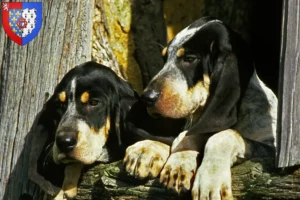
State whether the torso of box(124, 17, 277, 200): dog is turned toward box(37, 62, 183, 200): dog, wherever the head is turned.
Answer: no

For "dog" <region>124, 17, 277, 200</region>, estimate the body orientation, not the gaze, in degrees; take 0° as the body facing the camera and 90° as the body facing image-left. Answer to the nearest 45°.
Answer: approximately 45°

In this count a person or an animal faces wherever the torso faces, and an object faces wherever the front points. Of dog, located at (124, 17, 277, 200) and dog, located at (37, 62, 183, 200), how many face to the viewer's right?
0

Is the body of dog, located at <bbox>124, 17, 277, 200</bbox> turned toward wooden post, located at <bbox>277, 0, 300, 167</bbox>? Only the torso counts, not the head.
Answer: no

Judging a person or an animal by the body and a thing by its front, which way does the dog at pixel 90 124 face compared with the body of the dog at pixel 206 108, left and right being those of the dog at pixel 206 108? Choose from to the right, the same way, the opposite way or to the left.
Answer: the same way

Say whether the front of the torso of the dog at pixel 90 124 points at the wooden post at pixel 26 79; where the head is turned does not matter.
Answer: no

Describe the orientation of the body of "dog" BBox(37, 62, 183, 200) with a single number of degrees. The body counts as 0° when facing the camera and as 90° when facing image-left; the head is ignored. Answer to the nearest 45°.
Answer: approximately 45°

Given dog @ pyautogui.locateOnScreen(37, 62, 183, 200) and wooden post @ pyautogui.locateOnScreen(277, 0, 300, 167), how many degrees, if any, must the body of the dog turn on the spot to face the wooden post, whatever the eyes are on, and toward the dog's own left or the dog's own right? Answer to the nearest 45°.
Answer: approximately 90° to the dog's own left
